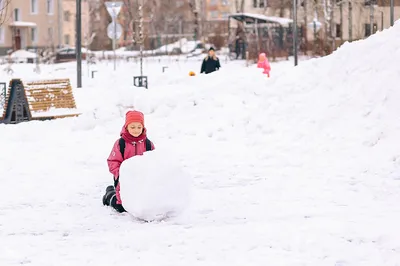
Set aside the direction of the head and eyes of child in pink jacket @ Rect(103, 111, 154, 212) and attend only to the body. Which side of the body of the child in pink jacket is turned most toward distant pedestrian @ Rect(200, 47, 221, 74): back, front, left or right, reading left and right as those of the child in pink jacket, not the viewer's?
back

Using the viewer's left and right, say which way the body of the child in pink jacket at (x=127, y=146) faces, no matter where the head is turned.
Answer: facing the viewer

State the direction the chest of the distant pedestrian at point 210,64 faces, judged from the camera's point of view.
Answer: toward the camera

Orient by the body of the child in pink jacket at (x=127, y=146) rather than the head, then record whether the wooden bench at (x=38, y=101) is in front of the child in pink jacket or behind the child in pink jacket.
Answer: behind

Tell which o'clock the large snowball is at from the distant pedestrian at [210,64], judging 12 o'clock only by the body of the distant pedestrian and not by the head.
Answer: The large snowball is roughly at 12 o'clock from the distant pedestrian.

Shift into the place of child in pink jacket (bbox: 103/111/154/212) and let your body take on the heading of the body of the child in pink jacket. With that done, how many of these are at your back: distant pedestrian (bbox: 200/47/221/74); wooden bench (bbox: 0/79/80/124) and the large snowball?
2

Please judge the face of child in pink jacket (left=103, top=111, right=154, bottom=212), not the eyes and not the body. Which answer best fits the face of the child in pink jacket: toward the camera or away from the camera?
toward the camera

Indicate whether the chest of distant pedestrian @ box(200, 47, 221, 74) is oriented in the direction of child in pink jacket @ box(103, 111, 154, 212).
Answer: yes

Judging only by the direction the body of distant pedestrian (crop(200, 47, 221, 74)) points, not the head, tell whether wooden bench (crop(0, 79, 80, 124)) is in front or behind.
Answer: in front

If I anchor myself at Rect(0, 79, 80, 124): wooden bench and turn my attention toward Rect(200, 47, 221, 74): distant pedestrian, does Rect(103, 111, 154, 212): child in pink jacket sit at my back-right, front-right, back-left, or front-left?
back-right

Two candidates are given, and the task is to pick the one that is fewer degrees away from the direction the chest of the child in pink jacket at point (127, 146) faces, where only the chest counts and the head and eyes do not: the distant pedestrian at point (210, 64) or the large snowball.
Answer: the large snowball

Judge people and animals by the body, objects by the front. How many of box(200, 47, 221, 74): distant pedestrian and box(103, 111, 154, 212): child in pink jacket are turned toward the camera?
2
